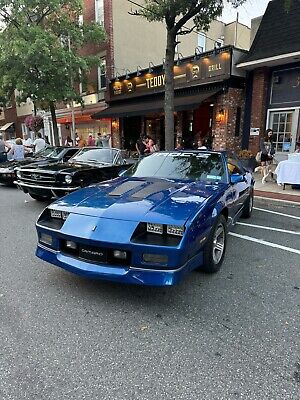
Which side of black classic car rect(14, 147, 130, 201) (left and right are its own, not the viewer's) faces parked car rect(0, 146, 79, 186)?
right

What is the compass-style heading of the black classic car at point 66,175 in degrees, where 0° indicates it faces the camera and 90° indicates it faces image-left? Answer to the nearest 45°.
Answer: approximately 45°

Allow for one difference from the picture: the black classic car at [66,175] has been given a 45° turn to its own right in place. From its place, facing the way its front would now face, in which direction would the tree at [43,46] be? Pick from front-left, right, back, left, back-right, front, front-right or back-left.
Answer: right

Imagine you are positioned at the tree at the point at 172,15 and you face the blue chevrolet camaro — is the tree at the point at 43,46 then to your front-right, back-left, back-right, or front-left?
back-right

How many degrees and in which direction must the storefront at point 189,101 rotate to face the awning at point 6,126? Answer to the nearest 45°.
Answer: approximately 90° to its right

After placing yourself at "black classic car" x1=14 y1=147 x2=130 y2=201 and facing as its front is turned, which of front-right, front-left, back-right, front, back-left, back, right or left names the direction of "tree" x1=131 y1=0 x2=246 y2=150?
back

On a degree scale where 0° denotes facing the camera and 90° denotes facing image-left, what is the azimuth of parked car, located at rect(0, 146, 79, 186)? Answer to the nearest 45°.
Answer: approximately 45°

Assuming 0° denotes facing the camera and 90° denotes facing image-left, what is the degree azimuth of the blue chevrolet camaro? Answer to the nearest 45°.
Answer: approximately 45°

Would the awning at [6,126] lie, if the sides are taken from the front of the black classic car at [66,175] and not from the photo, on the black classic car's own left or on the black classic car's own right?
on the black classic car's own right
